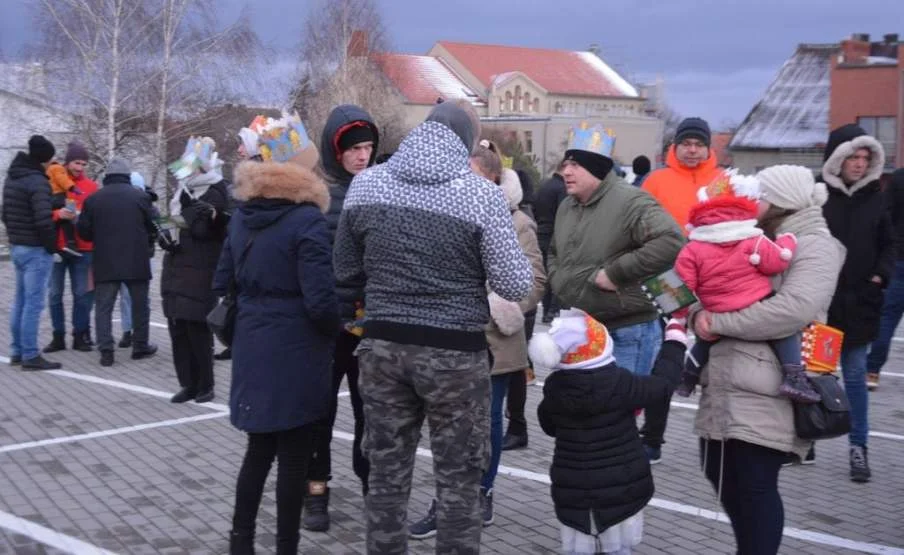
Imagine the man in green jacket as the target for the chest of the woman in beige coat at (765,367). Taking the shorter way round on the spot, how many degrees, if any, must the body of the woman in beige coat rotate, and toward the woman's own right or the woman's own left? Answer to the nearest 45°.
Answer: approximately 45° to the woman's own right

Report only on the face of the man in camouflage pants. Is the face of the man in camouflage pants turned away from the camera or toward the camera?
away from the camera

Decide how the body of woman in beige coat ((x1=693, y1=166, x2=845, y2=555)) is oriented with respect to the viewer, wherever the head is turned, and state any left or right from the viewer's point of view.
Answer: facing to the left of the viewer

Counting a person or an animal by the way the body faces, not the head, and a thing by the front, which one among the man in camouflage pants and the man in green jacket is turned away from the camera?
the man in camouflage pants

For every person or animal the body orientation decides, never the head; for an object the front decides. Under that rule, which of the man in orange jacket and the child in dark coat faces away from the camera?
the child in dark coat

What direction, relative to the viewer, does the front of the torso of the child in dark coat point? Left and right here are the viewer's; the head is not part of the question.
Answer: facing away from the viewer

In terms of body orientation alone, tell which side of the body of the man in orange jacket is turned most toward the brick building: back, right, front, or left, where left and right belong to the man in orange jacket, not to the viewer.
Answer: back

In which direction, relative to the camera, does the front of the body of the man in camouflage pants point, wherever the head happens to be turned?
away from the camera

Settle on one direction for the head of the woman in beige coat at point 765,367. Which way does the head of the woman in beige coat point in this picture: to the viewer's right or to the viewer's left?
to the viewer's left
